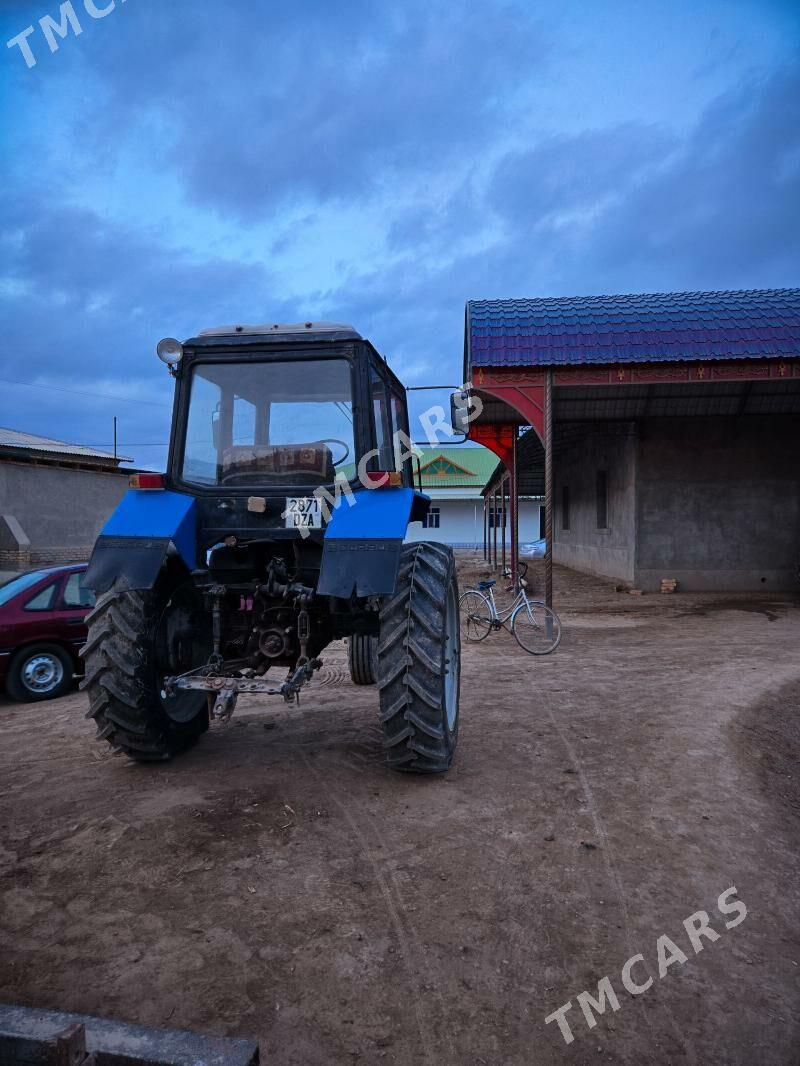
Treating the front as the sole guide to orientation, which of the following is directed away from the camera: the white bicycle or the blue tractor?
the blue tractor

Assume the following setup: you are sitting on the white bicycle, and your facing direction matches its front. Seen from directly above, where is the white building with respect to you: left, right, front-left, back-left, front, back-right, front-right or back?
back-left

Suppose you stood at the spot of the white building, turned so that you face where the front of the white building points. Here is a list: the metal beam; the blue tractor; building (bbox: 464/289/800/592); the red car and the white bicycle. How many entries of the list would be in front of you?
5

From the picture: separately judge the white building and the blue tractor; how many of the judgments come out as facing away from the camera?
1

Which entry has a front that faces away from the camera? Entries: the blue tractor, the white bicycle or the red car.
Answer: the blue tractor

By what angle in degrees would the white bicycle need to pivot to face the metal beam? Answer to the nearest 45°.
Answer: approximately 45° to its right

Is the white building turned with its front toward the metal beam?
yes

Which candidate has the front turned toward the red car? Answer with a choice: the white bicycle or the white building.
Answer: the white building

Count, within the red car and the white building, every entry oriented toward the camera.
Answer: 1

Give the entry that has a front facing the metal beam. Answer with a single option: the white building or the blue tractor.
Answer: the white building

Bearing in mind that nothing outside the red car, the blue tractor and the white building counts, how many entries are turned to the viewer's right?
1

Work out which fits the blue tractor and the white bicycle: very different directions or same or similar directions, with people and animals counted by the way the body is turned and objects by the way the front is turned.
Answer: very different directions

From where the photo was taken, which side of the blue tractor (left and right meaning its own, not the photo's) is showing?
back

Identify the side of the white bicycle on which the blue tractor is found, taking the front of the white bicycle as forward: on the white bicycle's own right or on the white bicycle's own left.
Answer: on the white bicycle's own right

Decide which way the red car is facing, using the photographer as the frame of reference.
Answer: facing to the right of the viewer
